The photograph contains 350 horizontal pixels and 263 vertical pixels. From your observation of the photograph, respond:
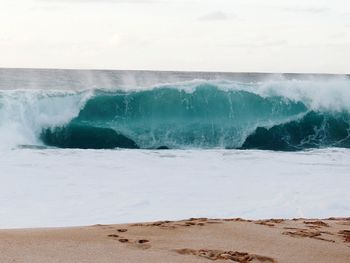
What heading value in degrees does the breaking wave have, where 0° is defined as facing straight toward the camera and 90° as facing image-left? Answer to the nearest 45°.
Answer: approximately 0°
